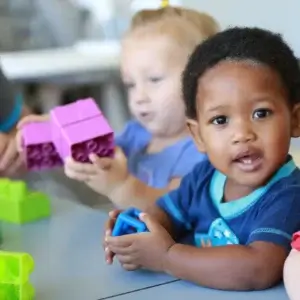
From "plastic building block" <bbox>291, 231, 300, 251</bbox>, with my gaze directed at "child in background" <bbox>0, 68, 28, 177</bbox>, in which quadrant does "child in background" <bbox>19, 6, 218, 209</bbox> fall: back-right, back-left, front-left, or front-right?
front-right

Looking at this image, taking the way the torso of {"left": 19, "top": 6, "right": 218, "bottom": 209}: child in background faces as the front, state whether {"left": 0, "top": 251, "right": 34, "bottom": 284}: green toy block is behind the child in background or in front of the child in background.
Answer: in front

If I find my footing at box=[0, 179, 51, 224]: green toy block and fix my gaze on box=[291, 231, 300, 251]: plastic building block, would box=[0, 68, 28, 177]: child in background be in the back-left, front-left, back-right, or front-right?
back-left

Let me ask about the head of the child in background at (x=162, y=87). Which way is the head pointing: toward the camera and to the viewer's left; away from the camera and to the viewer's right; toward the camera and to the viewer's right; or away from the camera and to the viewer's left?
toward the camera and to the viewer's left

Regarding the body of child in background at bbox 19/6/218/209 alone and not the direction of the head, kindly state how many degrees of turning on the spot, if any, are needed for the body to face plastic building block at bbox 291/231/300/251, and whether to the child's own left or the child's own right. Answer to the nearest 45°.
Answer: approximately 45° to the child's own left

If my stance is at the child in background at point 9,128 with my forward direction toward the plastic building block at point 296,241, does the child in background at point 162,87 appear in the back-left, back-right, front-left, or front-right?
front-left
